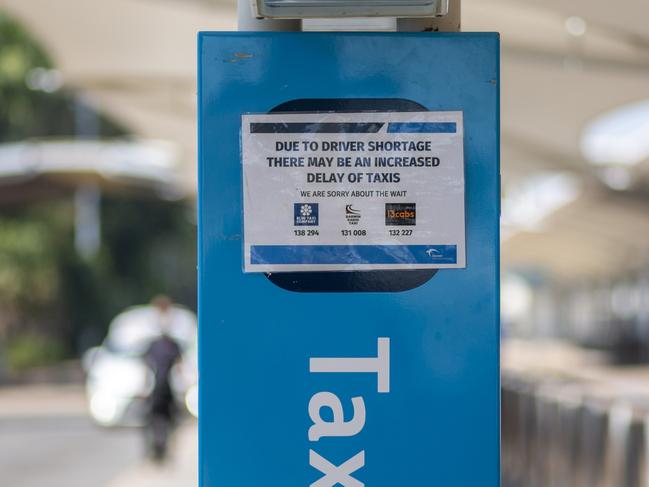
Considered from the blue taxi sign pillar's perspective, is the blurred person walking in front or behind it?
behind

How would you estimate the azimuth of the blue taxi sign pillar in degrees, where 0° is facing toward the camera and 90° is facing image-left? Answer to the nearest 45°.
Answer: approximately 0°
